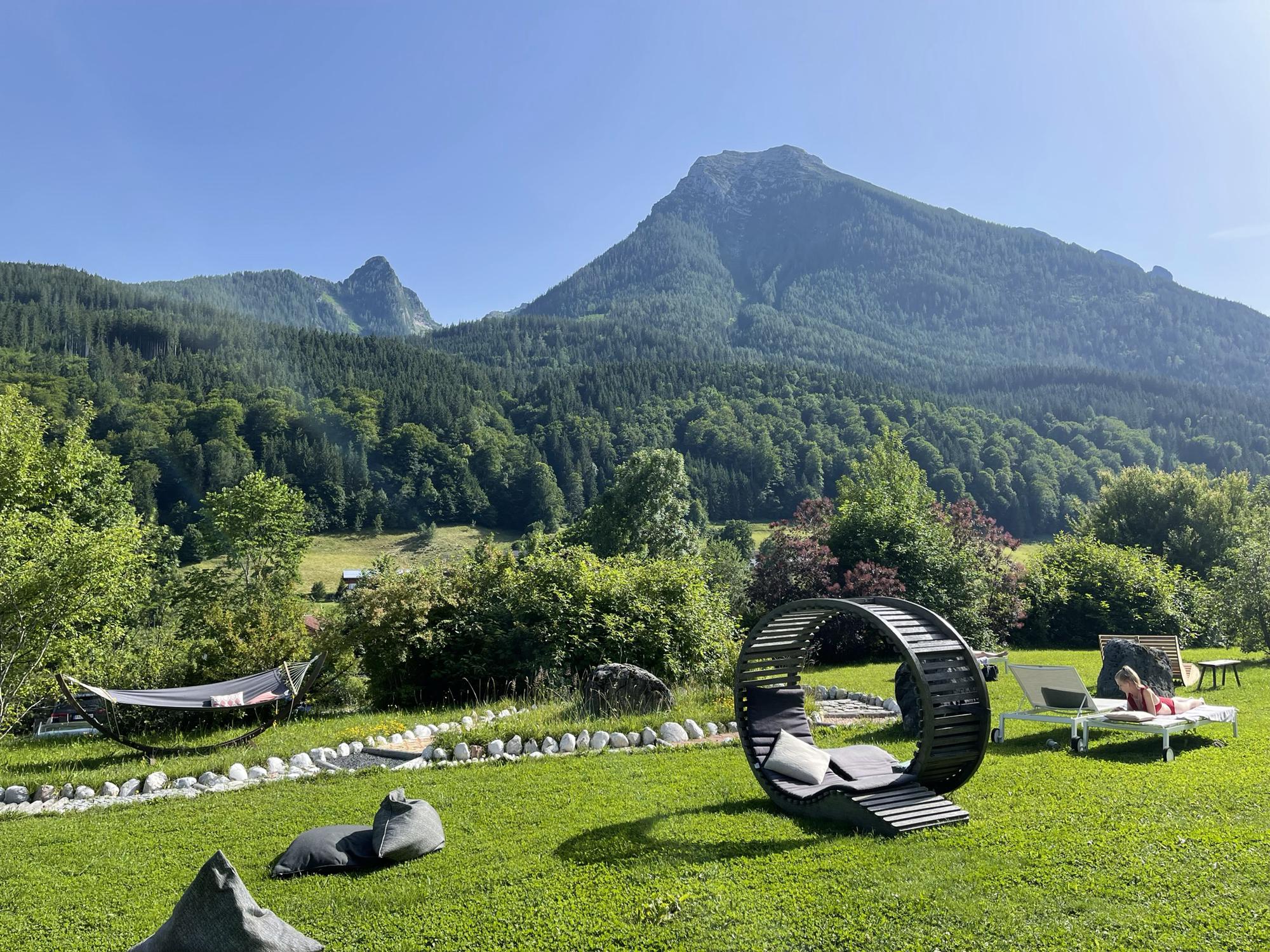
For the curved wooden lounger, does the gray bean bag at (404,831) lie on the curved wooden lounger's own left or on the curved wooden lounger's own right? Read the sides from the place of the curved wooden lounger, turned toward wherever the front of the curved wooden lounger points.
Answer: on the curved wooden lounger's own right

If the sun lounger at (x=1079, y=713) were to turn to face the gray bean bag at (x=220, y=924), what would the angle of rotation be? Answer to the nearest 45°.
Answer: approximately 180°

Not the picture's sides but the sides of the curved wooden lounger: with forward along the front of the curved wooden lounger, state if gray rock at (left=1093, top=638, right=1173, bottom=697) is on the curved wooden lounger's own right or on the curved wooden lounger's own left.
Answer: on the curved wooden lounger's own left

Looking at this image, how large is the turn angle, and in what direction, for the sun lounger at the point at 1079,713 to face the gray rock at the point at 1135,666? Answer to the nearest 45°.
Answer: approximately 45° to its left

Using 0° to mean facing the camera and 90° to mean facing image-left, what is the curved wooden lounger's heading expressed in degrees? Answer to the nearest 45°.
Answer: approximately 315°

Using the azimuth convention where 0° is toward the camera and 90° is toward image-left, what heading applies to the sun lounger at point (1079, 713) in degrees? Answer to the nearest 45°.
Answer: approximately 225°

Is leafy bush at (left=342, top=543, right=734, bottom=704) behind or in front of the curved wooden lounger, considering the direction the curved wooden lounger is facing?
behind
